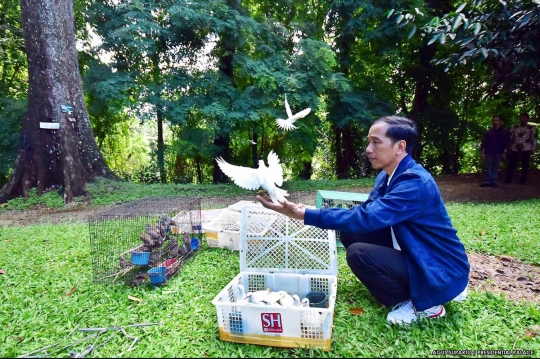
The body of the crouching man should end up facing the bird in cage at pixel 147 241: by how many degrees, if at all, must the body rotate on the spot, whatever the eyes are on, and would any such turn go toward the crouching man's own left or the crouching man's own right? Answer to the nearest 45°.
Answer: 0° — they already face it

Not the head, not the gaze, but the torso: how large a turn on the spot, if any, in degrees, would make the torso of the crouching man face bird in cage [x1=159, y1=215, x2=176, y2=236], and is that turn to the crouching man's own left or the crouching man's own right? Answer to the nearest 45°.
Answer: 0° — they already face it

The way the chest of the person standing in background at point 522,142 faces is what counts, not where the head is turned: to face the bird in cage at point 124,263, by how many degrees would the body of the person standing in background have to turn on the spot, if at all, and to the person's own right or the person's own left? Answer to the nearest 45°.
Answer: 0° — they already face it

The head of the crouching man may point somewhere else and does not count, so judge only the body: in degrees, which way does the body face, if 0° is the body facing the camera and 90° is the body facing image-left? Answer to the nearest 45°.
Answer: approximately 90°

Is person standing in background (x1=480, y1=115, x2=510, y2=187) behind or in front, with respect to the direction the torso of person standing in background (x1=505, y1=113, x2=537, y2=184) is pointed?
in front

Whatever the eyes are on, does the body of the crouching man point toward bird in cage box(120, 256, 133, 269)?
yes

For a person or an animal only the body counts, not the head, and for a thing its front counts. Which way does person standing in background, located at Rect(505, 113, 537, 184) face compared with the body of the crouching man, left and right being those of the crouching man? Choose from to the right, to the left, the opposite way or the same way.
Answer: to the left

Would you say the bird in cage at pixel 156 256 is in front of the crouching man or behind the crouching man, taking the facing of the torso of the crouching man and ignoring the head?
in front

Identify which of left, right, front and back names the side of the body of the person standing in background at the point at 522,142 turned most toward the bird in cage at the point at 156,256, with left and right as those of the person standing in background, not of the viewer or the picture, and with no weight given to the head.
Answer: front

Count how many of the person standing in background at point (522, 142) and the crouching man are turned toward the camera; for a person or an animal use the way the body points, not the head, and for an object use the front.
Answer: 1

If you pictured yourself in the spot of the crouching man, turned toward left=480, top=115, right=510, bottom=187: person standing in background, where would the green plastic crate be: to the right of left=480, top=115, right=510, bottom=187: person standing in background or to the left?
left

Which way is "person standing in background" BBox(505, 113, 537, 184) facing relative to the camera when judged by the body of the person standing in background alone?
toward the camera

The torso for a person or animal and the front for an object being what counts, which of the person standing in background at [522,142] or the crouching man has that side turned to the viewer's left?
the crouching man

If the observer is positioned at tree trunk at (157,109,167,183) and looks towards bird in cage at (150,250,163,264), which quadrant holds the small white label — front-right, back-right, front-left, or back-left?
front-right

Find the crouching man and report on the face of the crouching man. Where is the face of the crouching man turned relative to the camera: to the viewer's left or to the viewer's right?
to the viewer's left
